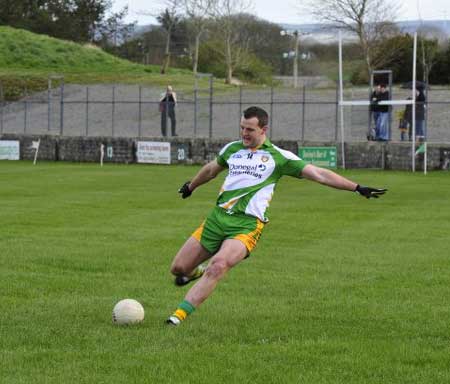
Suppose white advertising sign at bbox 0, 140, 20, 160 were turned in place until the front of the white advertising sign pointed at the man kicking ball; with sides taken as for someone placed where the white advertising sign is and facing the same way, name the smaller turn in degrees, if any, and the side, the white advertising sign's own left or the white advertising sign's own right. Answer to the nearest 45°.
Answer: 0° — it already faces them

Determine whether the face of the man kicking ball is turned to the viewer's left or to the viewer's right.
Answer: to the viewer's left

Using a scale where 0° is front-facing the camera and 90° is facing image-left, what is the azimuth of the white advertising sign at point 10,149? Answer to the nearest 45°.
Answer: approximately 0°

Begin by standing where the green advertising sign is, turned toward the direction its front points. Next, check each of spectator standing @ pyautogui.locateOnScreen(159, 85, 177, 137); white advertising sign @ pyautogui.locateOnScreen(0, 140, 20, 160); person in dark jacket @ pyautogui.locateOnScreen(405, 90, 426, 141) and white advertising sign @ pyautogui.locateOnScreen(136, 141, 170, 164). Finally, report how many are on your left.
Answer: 1

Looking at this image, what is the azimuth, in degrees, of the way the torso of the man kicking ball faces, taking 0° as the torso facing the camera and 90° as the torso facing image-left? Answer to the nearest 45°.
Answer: approximately 45°

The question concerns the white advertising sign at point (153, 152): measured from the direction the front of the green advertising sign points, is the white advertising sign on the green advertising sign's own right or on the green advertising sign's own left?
on the green advertising sign's own right

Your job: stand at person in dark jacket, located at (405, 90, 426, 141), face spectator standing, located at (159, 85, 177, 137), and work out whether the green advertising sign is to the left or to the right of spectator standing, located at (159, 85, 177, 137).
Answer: left

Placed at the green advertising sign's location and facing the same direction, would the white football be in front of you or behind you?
in front

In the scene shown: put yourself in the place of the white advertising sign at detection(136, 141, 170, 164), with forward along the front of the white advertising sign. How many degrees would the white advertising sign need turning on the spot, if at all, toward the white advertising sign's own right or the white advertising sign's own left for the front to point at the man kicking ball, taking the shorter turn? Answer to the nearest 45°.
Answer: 0° — it already faces them

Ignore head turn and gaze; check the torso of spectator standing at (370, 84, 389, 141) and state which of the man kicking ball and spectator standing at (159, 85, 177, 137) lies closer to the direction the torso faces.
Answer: the man kicking ball

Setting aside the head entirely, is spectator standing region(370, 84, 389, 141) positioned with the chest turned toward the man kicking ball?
yes

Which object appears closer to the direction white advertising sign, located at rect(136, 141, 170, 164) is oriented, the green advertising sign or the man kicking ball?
the man kicking ball
